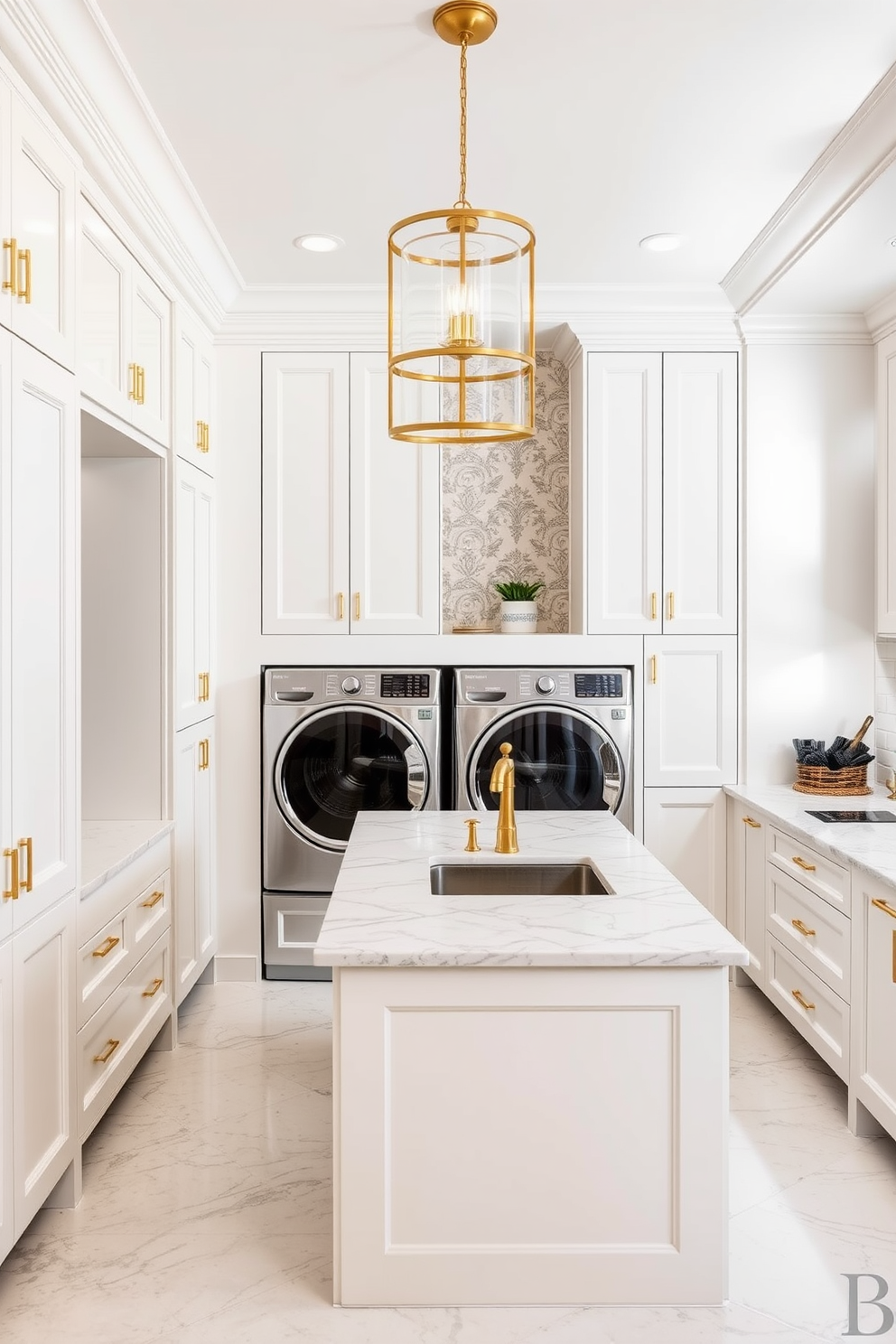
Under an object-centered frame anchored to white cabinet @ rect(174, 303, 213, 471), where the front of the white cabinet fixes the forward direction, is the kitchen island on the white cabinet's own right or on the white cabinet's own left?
on the white cabinet's own right

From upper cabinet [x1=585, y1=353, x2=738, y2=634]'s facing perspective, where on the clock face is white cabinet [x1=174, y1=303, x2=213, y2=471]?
The white cabinet is roughly at 2 o'clock from the upper cabinet.

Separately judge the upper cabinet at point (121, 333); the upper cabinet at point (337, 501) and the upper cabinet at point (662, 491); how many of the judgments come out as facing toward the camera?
2

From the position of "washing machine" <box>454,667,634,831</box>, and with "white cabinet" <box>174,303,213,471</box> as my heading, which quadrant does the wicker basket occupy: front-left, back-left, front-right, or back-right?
back-left

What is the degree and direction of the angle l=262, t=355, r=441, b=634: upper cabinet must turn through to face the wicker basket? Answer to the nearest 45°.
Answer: approximately 90° to its left

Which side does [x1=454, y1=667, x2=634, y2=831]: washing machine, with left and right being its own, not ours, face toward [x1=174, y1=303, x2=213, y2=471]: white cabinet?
right

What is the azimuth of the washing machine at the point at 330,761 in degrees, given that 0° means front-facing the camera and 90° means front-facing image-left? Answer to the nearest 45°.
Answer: approximately 0°

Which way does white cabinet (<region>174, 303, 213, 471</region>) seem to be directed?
to the viewer's right

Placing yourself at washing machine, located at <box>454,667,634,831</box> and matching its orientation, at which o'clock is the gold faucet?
The gold faucet is roughly at 12 o'clock from the washing machine.

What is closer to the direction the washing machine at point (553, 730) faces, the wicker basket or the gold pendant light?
the gold pendant light

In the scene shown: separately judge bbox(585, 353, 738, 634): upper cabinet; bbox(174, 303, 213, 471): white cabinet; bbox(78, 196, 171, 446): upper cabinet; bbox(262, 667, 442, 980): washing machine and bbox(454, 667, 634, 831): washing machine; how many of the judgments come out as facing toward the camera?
3
